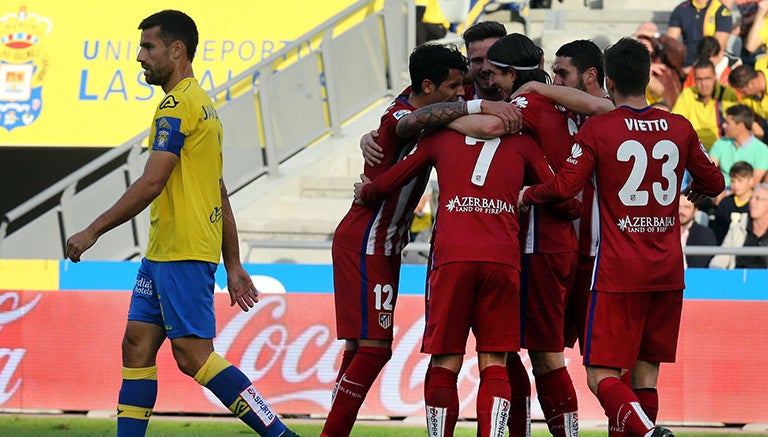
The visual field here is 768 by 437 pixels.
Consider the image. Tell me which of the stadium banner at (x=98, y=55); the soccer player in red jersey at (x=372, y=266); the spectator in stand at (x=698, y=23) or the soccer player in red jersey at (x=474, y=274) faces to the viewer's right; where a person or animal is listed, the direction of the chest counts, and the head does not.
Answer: the soccer player in red jersey at (x=372, y=266)

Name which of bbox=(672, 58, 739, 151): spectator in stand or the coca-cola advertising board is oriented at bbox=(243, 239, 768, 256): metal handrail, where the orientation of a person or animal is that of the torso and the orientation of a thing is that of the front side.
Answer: the spectator in stand

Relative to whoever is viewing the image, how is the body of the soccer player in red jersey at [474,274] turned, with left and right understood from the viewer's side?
facing away from the viewer

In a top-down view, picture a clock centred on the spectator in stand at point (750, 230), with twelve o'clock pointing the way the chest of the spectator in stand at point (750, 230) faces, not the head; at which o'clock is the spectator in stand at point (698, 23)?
the spectator in stand at point (698, 23) is roughly at 4 o'clock from the spectator in stand at point (750, 230).

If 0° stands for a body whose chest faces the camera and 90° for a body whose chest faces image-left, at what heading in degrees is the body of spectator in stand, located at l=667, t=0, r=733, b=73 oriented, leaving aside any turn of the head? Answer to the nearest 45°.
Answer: approximately 0°

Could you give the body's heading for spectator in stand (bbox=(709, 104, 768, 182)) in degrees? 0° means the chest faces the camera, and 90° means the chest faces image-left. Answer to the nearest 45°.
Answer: approximately 45°

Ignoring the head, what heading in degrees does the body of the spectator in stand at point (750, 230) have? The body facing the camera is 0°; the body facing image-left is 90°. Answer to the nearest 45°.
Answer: approximately 45°

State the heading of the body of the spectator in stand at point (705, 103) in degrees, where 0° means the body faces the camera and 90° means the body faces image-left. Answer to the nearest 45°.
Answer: approximately 0°

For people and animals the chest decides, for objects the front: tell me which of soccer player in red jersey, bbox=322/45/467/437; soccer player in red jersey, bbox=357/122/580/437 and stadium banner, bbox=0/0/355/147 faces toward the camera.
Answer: the stadium banner

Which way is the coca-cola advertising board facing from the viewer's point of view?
toward the camera

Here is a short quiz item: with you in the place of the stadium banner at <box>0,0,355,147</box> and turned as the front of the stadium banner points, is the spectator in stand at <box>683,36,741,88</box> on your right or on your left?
on your left

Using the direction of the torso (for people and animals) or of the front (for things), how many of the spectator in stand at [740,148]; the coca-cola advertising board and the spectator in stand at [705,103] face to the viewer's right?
0

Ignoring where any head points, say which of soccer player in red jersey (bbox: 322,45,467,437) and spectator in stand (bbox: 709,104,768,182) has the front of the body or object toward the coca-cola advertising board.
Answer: the spectator in stand

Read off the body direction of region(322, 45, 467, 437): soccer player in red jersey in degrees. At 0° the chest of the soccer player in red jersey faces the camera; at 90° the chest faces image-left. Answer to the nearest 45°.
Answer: approximately 270°

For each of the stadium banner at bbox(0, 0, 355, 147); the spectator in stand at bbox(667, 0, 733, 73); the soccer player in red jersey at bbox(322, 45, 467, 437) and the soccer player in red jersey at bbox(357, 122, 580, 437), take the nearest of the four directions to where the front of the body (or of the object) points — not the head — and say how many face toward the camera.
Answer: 2

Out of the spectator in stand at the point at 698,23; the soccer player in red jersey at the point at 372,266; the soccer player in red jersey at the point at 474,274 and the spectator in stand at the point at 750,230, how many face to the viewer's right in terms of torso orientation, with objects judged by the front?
1
